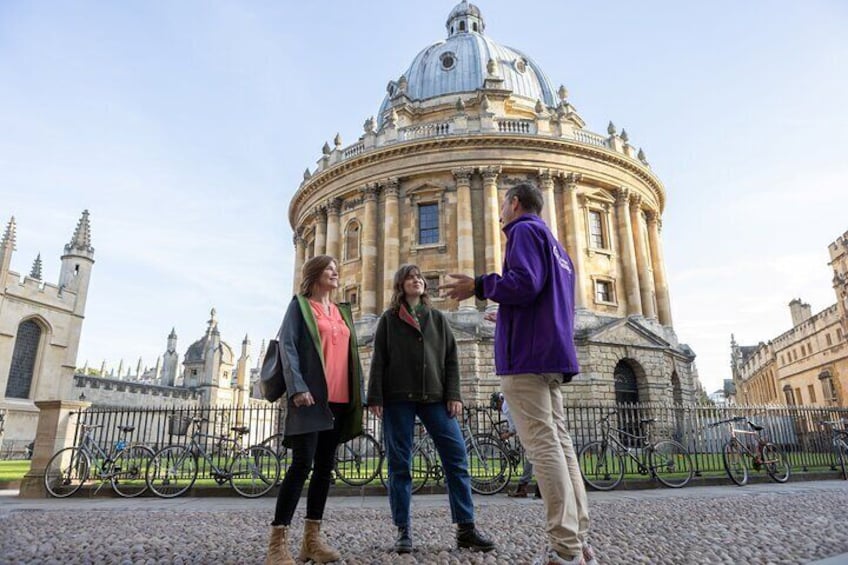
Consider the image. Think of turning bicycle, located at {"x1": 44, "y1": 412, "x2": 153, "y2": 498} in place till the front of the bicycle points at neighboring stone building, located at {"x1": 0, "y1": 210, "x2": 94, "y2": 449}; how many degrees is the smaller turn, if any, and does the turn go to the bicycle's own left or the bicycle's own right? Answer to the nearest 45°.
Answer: approximately 90° to the bicycle's own right

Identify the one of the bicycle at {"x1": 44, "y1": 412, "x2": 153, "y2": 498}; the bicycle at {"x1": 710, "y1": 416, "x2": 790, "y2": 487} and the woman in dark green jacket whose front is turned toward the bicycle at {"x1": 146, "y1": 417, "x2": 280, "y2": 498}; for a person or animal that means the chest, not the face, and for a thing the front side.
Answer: the bicycle at {"x1": 710, "y1": 416, "x2": 790, "y2": 487}

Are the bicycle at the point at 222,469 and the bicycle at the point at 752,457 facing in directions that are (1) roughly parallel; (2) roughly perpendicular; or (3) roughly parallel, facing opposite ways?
roughly parallel

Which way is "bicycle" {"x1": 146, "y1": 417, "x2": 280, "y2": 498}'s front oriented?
to the viewer's left

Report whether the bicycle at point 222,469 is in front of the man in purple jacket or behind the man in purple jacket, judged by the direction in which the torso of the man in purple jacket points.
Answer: in front

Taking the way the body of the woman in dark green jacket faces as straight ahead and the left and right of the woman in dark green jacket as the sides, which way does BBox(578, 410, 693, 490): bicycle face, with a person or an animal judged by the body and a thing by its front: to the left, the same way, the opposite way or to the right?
to the right

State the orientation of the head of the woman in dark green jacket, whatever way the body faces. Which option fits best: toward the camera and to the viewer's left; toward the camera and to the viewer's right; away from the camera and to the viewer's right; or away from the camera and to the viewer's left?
toward the camera and to the viewer's right

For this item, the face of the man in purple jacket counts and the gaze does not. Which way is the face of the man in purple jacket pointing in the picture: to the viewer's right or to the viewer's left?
to the viewer's left

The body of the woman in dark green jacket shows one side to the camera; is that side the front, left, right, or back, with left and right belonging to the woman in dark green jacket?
front

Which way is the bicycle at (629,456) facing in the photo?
to the viewer's left

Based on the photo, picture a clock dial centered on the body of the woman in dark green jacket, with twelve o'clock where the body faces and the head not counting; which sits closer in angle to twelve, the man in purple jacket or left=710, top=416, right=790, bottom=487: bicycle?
the man in purple jacket

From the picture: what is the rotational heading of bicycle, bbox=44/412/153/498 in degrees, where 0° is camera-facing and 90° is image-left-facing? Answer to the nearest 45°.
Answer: approximately 90°

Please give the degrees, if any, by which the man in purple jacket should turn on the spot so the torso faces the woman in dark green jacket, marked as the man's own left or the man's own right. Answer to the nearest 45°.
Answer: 0° — they already face them
